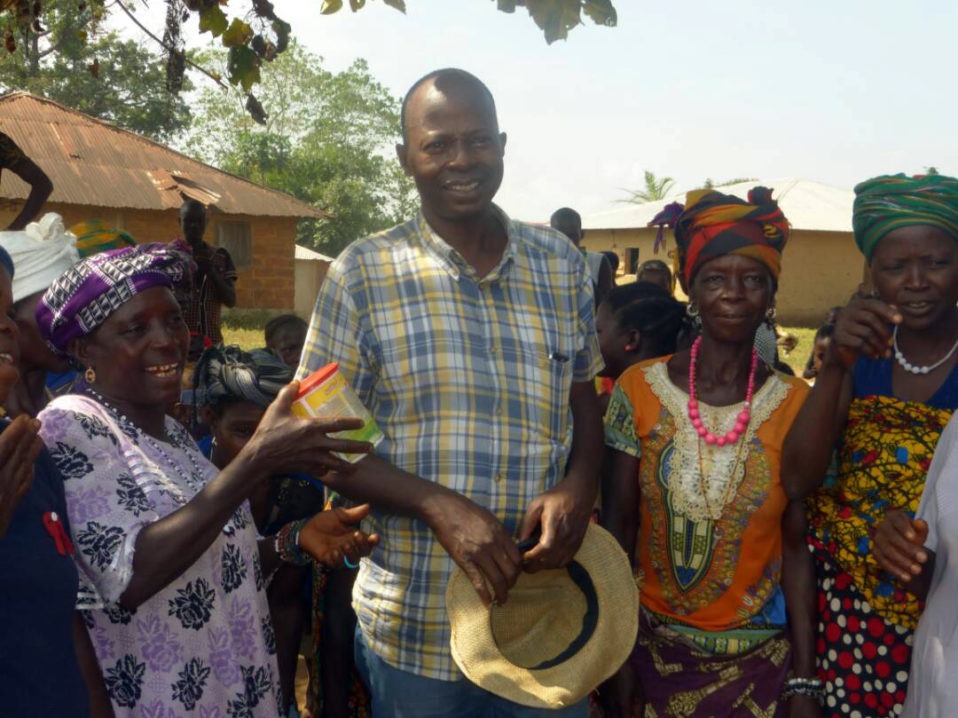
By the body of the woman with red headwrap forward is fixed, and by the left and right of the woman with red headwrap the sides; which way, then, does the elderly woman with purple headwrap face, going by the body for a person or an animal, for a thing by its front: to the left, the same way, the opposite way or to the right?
to the left

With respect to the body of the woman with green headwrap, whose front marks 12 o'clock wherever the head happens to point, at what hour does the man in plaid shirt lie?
The man in plaid shirt is roughly at 2 o'clock from the woman with green headwrap.

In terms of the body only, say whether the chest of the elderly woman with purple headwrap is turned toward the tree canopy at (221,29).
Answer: no

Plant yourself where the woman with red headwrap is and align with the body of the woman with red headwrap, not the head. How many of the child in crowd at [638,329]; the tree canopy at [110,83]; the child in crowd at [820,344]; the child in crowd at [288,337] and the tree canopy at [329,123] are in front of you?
0

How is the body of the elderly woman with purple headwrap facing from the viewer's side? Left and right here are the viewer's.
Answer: facing the viewer and to the right of the viewer

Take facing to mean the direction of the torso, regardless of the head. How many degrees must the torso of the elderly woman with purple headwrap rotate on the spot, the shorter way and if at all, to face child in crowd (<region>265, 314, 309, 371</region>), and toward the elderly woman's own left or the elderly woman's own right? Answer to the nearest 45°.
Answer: approximately 135° to the elderly woman's own left

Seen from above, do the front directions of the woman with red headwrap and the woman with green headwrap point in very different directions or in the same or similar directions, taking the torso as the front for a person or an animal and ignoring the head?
same or similar directions

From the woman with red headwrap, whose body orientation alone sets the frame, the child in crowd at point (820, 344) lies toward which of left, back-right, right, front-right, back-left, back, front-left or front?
back

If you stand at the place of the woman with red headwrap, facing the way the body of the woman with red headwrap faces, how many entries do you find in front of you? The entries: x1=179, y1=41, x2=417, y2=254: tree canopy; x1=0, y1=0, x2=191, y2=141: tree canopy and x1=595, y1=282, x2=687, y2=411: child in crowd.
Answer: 0

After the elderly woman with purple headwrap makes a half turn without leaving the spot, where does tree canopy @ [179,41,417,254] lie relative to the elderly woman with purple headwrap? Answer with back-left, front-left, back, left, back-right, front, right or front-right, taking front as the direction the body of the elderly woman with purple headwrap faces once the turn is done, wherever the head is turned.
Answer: front-right

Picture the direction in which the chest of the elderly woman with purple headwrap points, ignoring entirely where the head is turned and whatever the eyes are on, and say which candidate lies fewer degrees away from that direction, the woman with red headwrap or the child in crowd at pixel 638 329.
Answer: the woman with red headwrap

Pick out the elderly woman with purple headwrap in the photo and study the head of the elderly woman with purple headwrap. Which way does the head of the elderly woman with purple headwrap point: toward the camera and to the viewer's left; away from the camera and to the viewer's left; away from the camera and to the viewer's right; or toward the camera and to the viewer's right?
toward the camera and to the viewer's right

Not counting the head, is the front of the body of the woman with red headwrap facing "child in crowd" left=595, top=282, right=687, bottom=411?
no

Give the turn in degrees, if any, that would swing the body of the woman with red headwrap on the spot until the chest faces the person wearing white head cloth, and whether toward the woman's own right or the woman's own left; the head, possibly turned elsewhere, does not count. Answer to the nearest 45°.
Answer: approximately 90° to the woman's own right

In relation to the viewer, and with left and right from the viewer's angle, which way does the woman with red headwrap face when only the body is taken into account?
facing the viewer

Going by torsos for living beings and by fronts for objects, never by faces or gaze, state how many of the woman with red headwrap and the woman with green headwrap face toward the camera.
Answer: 2

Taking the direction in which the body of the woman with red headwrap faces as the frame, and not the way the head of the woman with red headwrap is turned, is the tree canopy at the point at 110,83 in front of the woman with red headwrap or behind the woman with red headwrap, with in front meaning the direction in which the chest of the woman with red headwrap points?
behind

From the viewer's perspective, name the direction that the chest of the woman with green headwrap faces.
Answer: toward the camera
